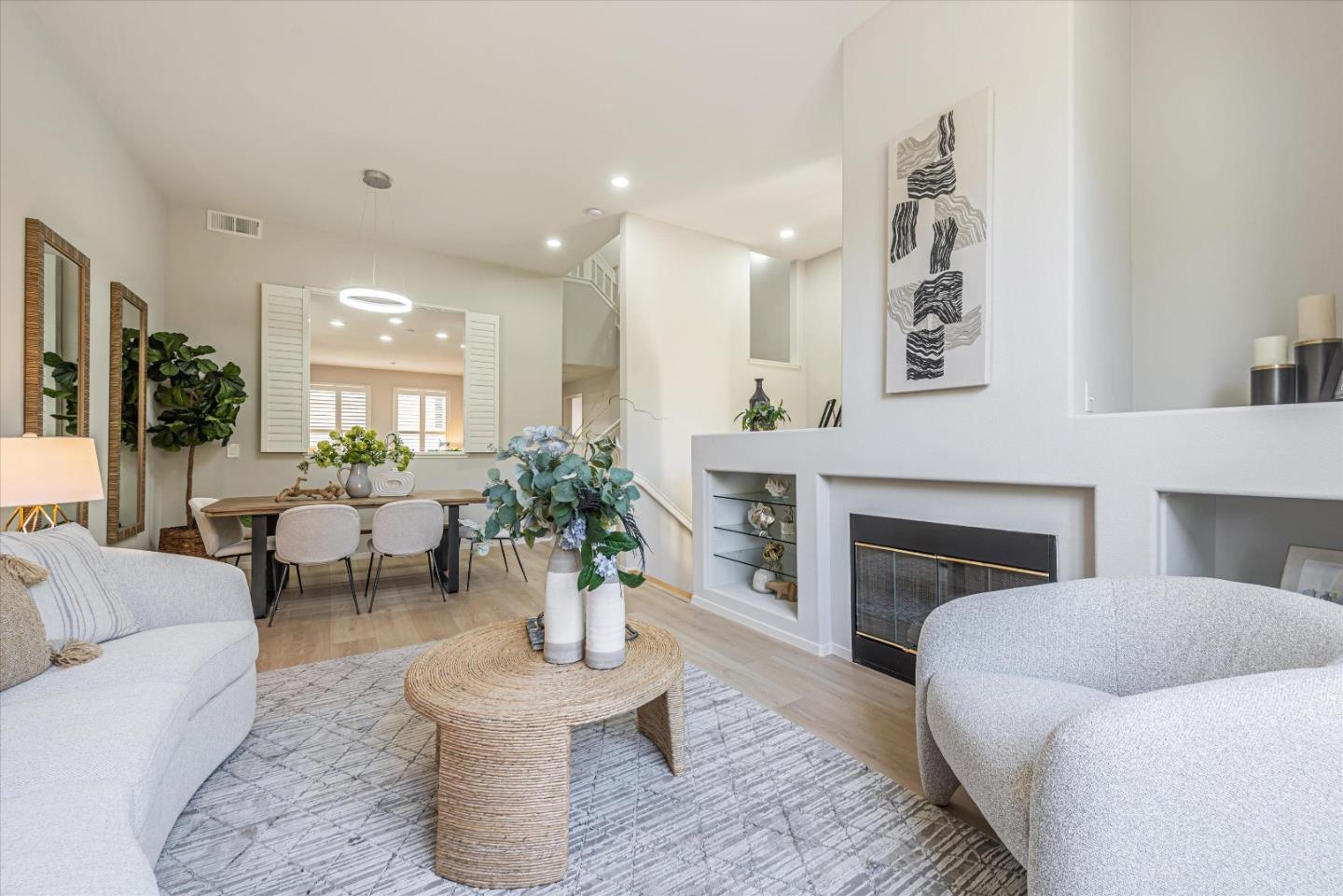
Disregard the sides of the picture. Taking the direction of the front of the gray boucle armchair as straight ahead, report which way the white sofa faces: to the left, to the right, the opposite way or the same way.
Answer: the opposite way

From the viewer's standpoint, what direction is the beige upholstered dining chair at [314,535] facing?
away from the camera

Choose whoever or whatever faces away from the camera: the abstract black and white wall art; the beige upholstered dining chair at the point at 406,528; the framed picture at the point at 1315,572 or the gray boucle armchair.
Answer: the beige upholstered dining chair

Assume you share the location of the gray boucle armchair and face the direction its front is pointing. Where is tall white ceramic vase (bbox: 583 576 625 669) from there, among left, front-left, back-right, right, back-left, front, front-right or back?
front-right

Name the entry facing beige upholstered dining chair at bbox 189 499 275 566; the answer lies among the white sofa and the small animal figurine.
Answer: the small animal figurine

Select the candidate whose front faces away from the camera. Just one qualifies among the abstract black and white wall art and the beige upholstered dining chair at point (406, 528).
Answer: the beige upholstered dining chair

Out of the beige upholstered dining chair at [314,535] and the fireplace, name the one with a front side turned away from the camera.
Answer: the beige upholstered dining chair

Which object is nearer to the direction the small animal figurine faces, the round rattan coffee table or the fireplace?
the round rattan coffee table

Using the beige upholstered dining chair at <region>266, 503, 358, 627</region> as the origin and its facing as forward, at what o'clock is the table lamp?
The table lamp is roughly at 7 o'clock from the beige upholstered dining chair.

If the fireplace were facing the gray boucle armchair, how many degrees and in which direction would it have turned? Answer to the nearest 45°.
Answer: approximately 45° to its left

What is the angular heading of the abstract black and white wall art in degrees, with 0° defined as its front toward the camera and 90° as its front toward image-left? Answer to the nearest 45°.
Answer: approximately 45°

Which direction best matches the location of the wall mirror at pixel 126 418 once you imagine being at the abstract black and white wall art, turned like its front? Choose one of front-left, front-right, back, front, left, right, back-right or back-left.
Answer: front-right

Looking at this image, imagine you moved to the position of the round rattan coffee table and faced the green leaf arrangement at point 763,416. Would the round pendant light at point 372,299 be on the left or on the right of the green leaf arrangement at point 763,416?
left

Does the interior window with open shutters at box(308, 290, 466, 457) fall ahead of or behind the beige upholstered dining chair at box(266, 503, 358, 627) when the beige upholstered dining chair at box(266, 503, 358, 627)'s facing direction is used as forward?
ahead

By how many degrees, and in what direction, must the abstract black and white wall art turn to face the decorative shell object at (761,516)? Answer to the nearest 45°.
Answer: approximately 90° to its right
